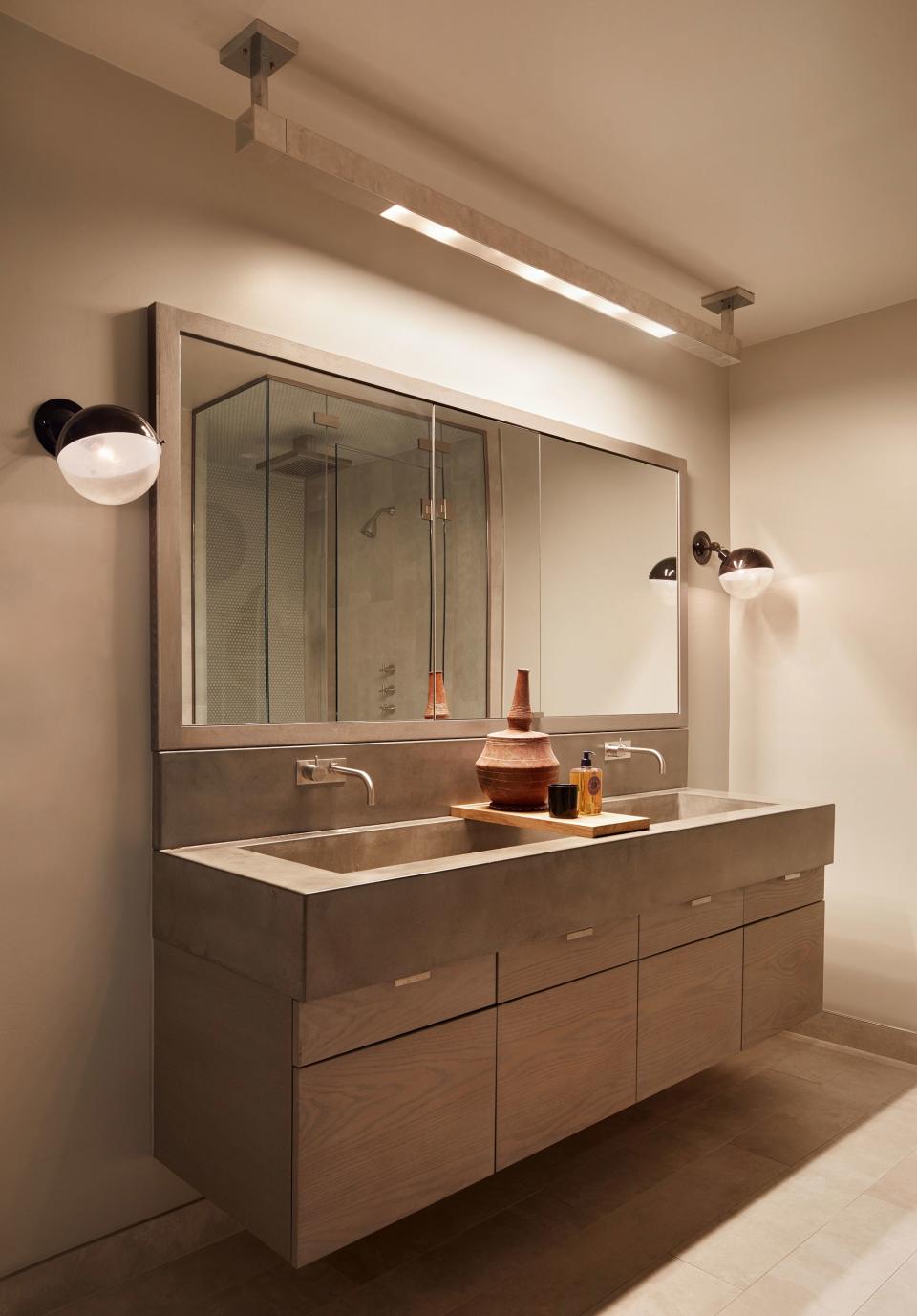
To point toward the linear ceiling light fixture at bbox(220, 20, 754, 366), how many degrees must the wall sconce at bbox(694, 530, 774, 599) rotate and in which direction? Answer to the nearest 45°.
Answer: approximately 90° to its right

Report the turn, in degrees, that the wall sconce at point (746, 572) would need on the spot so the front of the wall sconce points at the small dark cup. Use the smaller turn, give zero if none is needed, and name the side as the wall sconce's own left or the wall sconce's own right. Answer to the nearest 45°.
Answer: approximately 45° to the wall sconce's own right

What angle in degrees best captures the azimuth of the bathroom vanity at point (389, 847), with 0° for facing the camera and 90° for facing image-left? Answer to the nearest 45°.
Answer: approximately 315°

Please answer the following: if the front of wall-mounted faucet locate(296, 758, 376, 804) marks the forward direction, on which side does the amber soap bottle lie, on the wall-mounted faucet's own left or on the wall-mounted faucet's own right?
on the wall-mounted faucet's own left

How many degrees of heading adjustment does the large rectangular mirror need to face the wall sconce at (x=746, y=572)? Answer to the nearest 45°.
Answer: approximately 90° to its left

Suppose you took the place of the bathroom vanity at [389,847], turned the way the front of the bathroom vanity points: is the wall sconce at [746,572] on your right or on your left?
on your left

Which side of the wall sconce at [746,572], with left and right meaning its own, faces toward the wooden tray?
right

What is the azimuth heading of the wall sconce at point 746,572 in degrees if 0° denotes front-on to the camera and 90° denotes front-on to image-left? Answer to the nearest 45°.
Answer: approximately 315°

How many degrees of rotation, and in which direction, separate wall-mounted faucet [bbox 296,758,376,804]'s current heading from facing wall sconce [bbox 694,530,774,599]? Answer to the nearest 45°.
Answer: approximately 90° to its left

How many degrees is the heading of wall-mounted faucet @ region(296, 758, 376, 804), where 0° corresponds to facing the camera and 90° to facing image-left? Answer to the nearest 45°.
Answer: approximately 315°
